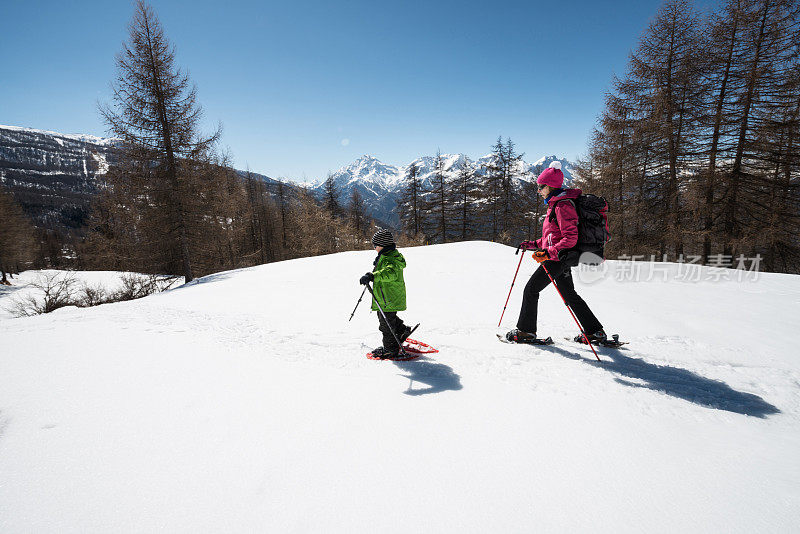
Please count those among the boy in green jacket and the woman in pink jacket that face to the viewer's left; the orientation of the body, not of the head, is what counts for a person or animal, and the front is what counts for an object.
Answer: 2

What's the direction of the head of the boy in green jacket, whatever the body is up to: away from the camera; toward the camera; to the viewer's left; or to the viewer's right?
to the viewer's left

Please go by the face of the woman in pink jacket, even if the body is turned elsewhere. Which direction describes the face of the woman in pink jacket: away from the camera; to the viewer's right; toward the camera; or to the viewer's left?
to the viewer's left

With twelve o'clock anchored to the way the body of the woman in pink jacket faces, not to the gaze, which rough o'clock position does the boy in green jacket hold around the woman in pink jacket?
The boy in green jacket is roughly at 11 o'clock from the woman in pink jacket.

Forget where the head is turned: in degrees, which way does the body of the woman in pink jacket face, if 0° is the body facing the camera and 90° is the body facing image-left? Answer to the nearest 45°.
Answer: approximately 90°

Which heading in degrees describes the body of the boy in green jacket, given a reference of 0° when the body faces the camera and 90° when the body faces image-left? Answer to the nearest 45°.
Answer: approximately 90°

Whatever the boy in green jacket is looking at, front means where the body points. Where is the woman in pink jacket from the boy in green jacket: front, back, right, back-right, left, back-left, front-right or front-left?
back
